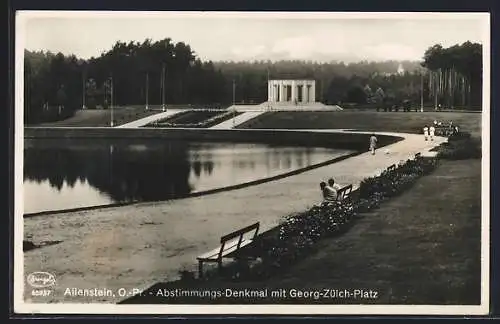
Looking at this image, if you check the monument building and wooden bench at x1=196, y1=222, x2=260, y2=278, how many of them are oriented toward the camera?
1

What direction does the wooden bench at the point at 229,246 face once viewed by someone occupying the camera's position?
facing away from the viewer and to the left of the viewer

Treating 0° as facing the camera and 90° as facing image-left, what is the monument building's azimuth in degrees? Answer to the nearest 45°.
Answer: approximately 0°
